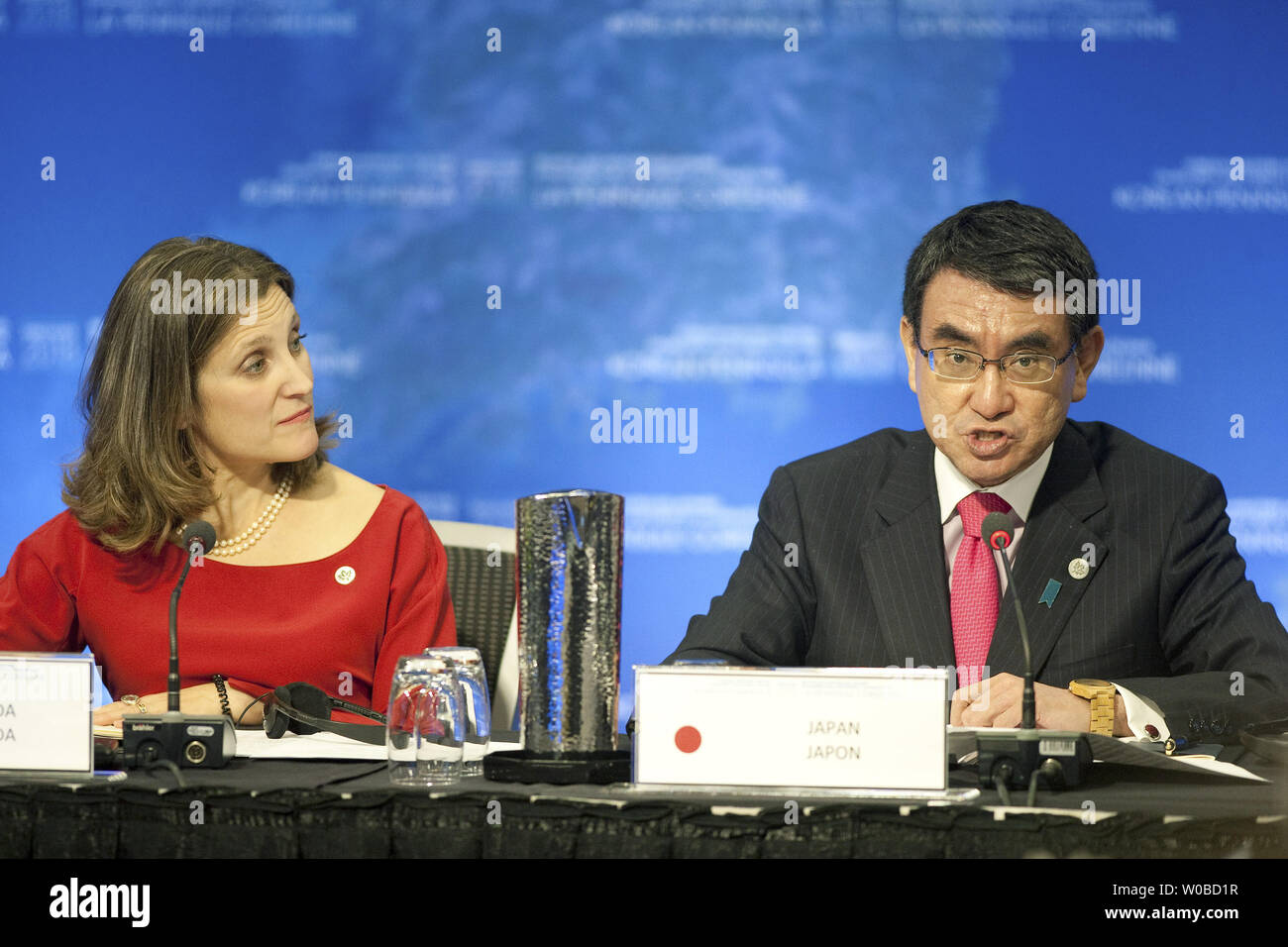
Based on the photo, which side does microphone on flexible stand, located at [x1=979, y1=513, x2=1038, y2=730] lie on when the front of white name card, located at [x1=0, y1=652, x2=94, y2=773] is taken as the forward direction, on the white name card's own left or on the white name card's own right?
on the white name card's own left

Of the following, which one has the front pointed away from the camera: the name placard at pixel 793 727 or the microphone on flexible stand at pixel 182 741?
the microphone on flexible stand

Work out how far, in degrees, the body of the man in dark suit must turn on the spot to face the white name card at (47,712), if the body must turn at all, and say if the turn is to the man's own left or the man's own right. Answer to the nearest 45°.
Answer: approximately 45° to the man's own right

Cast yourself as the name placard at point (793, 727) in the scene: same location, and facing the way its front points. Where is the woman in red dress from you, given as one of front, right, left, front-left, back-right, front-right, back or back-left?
back-right

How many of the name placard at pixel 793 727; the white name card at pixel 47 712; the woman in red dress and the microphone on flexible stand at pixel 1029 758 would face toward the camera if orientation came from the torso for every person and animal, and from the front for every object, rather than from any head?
3

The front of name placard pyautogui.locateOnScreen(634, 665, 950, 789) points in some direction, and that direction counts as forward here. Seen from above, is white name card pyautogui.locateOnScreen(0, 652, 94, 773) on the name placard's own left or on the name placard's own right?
on the name placard's own right

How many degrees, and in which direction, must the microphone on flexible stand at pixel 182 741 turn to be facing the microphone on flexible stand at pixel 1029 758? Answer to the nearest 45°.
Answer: approximately 135° to its right

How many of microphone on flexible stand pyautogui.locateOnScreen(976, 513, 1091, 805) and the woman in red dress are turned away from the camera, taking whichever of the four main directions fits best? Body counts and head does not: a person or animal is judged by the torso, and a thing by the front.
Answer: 1

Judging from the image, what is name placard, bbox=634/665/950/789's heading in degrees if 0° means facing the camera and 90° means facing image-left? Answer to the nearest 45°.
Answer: approximately 0°

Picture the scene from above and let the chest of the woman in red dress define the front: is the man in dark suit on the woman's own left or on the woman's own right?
on the woman's own left

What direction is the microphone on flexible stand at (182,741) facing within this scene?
away from the camera

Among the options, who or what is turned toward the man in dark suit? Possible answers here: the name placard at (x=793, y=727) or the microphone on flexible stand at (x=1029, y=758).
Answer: the microphone on flexible stand
